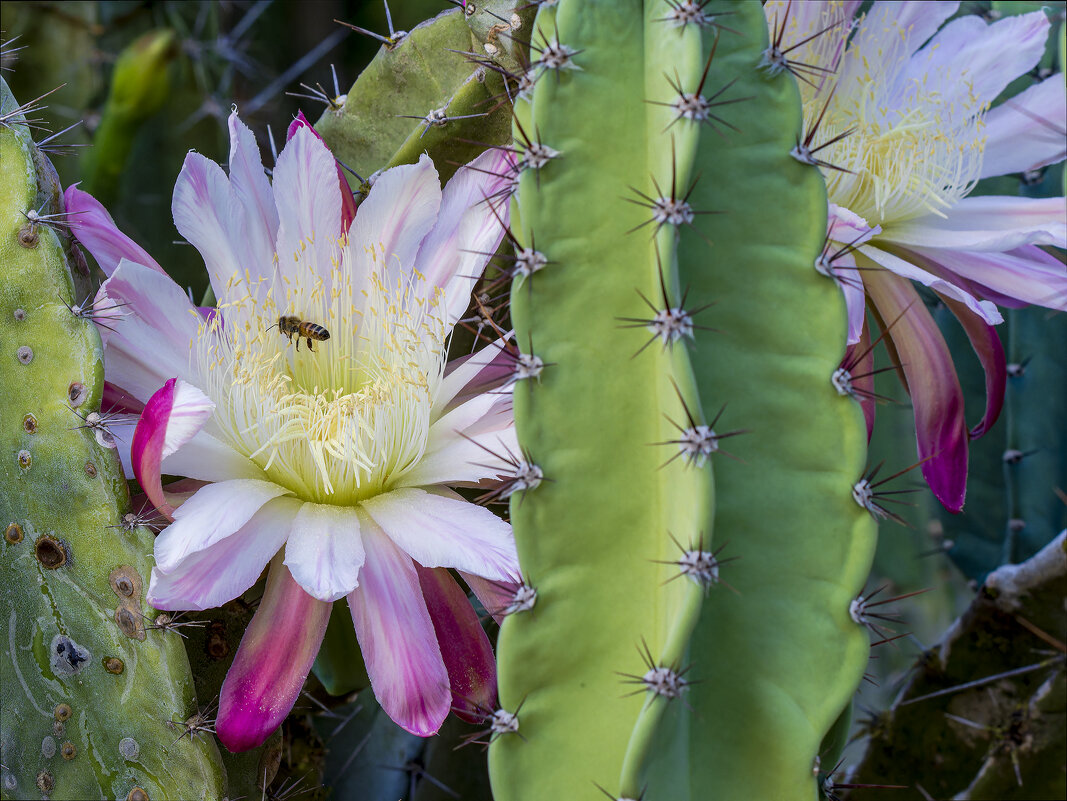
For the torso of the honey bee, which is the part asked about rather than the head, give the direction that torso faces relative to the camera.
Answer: to the viewer's left
